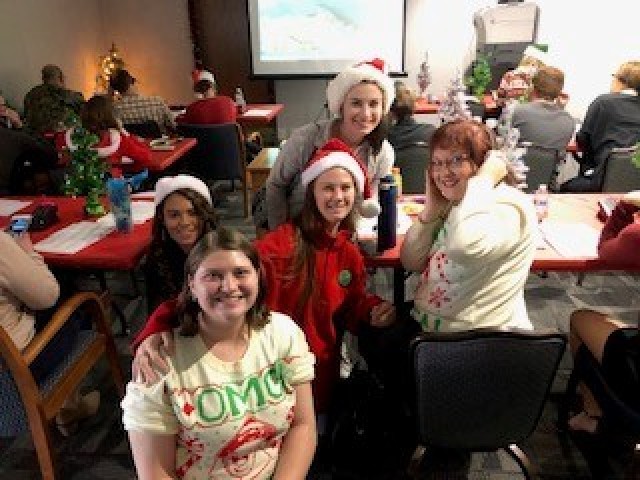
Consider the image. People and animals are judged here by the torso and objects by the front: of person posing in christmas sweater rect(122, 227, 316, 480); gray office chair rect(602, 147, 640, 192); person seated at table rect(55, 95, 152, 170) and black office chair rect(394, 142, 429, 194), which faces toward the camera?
person posing in christmas sweater rect(122, 227, 316, 480)

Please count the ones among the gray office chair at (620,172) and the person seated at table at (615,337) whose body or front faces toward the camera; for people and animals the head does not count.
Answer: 0

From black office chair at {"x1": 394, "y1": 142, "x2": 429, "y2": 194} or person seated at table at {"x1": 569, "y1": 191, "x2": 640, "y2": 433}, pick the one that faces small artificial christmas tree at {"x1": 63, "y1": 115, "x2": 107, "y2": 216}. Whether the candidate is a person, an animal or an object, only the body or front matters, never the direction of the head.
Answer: the person seated at table

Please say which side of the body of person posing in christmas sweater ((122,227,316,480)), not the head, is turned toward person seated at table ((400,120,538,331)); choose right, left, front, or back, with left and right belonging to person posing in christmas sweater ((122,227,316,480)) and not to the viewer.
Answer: left

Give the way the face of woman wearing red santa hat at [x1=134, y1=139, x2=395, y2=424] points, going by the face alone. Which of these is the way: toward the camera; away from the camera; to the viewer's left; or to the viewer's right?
toward the camera

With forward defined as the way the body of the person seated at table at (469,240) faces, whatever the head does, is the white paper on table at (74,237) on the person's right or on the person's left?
on the person's right

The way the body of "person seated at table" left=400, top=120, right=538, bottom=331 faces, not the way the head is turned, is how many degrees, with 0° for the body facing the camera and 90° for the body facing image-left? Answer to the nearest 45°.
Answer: approximately 45°

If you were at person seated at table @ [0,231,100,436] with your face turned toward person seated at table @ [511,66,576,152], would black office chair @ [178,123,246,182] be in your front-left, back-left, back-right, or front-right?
front-left

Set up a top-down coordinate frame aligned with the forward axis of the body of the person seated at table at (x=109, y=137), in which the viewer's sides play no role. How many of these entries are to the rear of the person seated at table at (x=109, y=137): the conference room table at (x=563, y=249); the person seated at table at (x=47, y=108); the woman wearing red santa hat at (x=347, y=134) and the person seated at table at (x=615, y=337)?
3

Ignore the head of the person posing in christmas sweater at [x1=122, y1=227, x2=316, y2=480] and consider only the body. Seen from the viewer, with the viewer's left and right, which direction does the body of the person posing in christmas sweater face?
facing the viewer

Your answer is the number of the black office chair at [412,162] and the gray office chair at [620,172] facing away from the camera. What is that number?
2

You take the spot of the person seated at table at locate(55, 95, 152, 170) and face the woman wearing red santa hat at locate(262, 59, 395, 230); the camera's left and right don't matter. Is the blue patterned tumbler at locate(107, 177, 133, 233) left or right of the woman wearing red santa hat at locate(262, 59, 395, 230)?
right

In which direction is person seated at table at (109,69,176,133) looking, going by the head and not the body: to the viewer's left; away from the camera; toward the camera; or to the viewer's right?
away from the camera

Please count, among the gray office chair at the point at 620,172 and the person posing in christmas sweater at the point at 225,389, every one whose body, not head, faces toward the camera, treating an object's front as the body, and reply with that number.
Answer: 1

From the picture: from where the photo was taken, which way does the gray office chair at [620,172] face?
away from the camera

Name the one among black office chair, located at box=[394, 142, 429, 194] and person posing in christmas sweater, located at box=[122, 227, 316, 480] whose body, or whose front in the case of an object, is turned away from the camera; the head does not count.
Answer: the black office chair

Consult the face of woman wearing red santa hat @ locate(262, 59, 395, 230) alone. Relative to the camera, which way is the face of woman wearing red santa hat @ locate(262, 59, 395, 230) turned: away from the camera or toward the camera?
toward the camera

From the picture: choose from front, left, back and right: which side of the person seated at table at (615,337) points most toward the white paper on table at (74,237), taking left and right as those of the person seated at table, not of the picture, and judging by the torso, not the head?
front

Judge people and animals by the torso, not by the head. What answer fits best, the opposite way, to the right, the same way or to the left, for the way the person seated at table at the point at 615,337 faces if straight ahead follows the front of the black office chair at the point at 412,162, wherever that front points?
to the left
